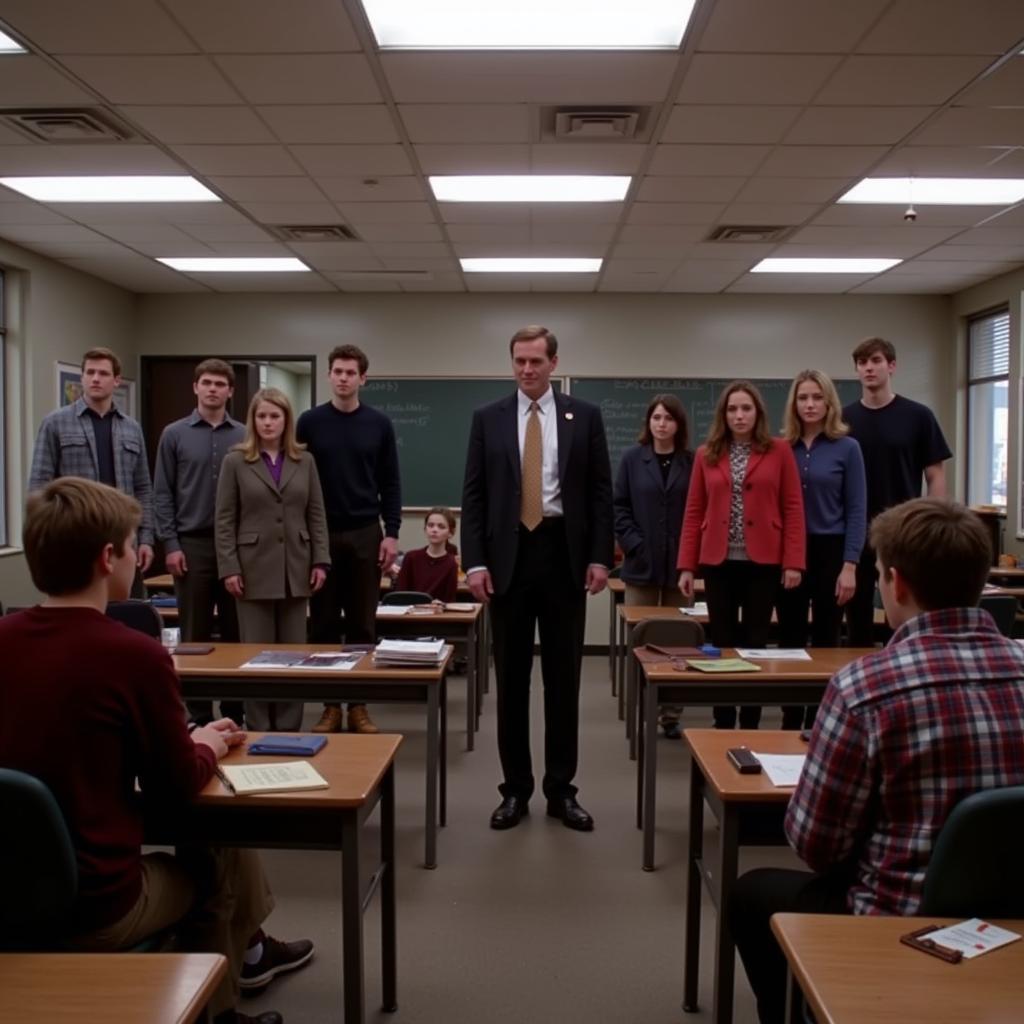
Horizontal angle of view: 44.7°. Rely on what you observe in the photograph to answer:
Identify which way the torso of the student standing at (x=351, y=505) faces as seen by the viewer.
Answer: toward the camera

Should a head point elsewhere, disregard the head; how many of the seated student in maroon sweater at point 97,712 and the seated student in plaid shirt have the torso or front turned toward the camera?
0

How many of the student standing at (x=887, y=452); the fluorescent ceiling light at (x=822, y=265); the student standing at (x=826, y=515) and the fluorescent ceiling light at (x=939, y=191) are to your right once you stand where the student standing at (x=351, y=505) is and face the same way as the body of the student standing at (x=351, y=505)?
0

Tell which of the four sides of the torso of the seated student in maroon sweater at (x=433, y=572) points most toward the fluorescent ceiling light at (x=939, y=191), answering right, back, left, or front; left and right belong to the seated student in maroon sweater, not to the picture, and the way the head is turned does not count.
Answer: left

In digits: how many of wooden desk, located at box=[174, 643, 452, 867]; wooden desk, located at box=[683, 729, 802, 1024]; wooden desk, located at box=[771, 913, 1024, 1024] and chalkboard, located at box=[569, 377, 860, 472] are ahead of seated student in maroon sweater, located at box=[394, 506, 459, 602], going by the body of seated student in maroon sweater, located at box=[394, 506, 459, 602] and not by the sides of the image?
3

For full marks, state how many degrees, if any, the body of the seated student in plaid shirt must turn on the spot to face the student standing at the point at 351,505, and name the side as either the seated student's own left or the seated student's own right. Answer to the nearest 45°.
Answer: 0° — they already face them

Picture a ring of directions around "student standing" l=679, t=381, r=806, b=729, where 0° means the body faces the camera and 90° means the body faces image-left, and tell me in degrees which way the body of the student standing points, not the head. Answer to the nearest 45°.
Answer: approximately 0°

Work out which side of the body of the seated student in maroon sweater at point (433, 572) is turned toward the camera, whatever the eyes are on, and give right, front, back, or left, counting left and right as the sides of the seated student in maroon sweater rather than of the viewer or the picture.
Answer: front

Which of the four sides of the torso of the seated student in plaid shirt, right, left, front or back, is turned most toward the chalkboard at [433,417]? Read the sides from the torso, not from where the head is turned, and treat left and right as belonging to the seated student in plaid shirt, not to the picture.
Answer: front

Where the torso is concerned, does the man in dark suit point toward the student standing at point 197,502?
no

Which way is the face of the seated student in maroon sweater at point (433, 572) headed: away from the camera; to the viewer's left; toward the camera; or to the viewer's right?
toward the camera

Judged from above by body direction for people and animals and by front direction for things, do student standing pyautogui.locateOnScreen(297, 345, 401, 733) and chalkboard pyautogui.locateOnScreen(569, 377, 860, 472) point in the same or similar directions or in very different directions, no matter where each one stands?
same or similar directions

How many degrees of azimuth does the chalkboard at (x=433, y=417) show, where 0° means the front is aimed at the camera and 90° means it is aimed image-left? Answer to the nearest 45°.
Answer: approximately 0°
